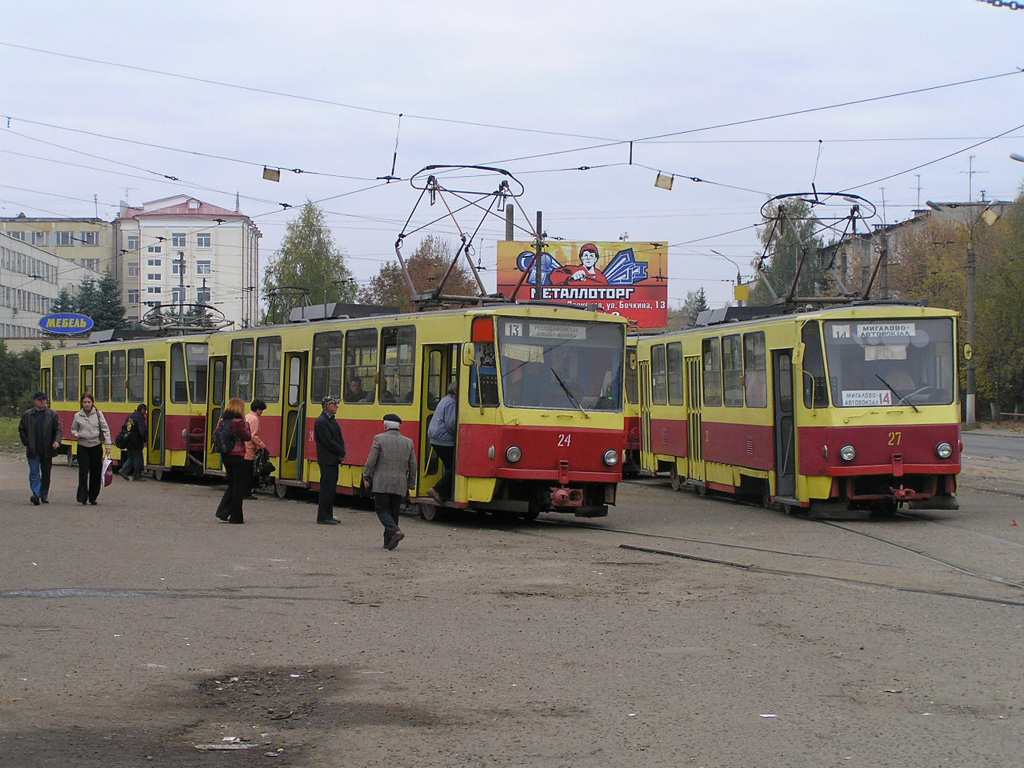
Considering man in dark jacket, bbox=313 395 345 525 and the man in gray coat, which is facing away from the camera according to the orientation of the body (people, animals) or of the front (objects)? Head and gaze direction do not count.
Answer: the man in gray coat

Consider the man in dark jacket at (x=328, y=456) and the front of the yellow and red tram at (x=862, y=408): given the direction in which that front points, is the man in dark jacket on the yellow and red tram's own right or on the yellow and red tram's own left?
on the yellow and red tram's own right

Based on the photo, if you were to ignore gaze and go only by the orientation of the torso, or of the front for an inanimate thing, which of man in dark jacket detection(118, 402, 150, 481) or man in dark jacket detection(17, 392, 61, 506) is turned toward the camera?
man in dark jacket detection(17, 392, 61, 506)

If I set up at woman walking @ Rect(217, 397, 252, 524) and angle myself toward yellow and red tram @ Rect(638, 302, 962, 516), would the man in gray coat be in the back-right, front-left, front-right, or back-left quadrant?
front-right

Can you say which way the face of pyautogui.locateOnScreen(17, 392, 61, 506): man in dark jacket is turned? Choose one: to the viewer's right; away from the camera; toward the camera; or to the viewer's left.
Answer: toward the camera

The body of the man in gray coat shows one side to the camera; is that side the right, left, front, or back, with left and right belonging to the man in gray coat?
back

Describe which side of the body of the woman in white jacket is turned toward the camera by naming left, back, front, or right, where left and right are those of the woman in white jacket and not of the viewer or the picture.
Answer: front

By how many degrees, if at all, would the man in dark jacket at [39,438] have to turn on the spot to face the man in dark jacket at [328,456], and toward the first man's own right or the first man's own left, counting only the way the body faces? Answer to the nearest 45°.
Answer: approximately 45° to the first man's own left

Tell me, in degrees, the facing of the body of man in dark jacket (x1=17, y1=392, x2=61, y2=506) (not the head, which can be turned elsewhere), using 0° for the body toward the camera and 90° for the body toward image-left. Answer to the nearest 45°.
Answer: approximately 0°

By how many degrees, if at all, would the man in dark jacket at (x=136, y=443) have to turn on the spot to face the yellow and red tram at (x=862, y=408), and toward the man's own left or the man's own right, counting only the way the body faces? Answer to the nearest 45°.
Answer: approximately 45° to the man's own right

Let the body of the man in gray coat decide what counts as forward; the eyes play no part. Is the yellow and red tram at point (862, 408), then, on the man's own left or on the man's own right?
on the man's own right
